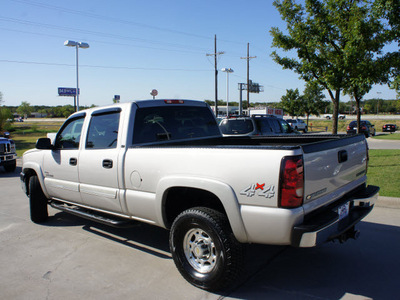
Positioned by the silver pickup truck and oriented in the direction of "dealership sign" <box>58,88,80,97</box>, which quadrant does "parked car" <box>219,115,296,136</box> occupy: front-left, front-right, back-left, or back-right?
front-right

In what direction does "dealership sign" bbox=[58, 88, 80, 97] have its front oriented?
toward the camera

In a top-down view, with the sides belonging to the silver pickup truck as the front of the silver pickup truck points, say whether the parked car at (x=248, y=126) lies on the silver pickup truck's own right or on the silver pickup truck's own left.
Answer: on the silver pickup truck's own right

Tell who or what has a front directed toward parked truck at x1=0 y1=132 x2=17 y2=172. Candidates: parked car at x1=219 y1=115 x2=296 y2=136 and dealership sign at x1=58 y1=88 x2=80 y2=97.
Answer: the dealership sign

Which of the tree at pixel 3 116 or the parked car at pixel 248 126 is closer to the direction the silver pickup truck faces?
the tree

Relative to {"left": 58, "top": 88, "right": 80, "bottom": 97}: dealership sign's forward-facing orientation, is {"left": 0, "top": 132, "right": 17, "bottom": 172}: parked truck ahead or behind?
ahead

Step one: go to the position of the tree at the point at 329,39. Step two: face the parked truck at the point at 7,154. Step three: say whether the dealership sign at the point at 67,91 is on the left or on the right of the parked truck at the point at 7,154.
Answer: right

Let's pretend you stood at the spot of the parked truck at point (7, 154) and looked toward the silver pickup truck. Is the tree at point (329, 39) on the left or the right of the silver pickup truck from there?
left

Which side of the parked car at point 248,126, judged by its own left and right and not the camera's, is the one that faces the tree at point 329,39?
right

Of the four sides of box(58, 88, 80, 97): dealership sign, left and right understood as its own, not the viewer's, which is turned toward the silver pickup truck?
front

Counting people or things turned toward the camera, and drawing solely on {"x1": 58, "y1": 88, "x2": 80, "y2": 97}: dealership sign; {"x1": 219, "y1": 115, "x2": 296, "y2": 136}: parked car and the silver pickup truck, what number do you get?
1

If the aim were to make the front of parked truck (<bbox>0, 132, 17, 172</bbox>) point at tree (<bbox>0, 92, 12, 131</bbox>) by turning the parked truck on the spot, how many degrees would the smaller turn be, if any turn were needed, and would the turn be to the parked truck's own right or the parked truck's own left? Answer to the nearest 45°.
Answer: approximately 135° to the parked truck's own left

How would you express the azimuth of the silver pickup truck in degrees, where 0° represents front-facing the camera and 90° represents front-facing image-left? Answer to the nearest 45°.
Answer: approximately 135°

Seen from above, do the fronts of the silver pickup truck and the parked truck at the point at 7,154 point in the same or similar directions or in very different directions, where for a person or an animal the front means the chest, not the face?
very different directions

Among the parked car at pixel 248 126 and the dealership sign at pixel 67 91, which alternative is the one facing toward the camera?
the dealership sign
